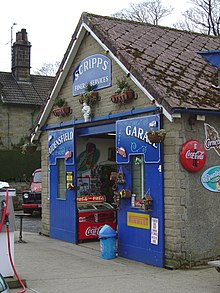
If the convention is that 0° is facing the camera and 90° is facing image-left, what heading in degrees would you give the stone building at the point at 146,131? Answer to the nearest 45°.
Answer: approximately 45°

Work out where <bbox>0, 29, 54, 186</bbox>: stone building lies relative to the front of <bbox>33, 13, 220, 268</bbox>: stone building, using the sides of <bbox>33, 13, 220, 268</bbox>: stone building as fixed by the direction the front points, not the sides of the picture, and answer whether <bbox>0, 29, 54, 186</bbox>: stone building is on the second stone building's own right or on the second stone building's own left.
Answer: on the second stone building's own right
